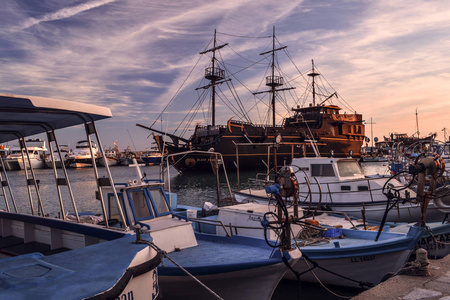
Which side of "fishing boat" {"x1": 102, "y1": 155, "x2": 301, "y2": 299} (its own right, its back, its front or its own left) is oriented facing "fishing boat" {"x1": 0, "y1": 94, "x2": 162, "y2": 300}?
right

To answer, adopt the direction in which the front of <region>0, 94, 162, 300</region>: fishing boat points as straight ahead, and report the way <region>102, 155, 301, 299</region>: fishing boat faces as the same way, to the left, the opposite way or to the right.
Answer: the same way

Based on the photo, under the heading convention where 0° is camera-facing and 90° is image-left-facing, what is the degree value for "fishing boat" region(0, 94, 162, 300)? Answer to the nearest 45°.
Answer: approximately 315°

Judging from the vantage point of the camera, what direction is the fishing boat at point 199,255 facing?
facing the viewer and to the right of the viewer

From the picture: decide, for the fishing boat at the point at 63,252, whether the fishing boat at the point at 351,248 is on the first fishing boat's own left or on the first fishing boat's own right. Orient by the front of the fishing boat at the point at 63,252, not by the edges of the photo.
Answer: on the first fishing boat's own left

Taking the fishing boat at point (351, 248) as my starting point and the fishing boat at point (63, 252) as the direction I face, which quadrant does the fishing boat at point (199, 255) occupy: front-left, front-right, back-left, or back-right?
front-right

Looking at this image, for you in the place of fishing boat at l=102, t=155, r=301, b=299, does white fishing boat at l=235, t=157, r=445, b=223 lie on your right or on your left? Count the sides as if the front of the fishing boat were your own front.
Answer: on your left
